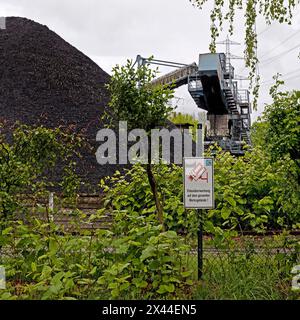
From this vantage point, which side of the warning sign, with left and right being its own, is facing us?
front

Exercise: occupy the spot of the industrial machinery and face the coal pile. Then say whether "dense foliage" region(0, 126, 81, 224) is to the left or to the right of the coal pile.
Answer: left

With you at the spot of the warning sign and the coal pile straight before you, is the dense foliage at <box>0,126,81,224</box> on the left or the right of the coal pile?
left

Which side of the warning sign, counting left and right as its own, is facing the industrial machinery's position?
back

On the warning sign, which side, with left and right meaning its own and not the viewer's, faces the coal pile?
back

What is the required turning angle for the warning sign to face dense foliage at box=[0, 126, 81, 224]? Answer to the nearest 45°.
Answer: approximately 90° to its right

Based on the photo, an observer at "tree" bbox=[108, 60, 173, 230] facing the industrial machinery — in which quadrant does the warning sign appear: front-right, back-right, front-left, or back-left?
back-right
